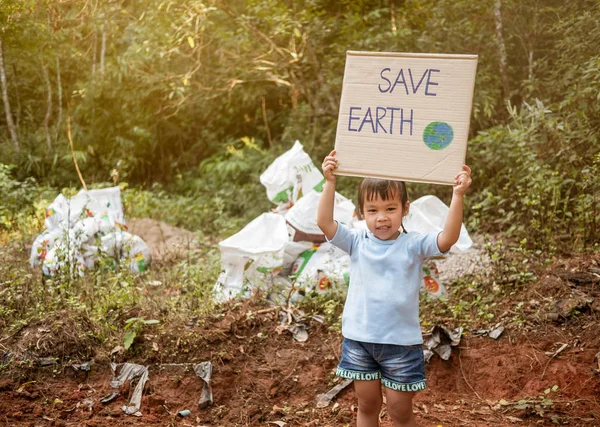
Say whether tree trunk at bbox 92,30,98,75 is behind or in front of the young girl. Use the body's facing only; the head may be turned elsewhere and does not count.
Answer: behind

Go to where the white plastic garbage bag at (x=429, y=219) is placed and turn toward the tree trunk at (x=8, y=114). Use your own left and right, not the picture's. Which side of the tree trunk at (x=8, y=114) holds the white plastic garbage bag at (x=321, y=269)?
left

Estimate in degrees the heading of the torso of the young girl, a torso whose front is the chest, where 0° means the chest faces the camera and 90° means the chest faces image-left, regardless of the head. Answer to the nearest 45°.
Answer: approximately 0°

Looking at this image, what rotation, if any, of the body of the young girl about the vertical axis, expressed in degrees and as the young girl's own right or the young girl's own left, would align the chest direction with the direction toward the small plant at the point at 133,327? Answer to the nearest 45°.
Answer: approximately 135° to the young girl's own right

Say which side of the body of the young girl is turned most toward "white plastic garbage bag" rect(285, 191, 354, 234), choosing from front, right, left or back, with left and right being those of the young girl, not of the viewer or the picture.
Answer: back

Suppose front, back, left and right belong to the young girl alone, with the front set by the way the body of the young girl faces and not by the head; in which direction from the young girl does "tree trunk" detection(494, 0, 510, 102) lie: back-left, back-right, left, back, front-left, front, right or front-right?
back

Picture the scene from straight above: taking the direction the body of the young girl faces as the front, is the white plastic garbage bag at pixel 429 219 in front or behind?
behind

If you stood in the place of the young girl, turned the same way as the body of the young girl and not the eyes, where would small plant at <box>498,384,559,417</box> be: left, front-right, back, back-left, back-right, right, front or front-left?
back-left

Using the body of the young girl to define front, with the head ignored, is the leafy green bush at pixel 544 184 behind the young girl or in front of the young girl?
behind

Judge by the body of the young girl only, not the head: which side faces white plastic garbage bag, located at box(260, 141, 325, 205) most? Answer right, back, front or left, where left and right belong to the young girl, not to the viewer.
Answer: back
